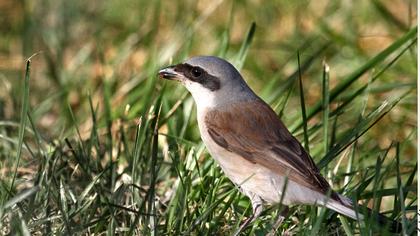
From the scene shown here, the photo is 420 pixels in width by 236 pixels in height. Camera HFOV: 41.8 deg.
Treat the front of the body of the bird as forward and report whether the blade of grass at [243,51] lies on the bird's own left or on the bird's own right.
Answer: on the bird's own right

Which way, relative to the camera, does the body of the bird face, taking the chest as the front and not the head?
to the viewer's left
